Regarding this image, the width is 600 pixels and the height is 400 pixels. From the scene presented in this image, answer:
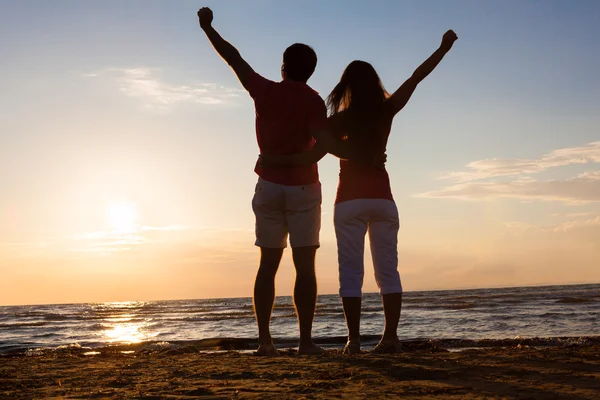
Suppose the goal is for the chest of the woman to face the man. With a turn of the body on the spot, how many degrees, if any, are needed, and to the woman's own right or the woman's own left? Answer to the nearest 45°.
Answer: approximately 90° to the woman's own left

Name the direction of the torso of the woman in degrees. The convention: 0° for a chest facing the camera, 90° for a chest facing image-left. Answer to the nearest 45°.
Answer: approximately 180°

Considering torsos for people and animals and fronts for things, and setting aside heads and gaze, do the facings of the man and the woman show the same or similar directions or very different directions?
same or similar directions

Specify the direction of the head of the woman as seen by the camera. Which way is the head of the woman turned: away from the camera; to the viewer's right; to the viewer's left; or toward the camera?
away from the camera

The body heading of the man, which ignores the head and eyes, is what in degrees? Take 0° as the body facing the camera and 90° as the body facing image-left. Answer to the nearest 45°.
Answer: approximately 180°

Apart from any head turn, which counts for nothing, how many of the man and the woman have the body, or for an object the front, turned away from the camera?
2

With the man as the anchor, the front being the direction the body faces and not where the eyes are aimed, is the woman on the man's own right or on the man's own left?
on the man's own right
